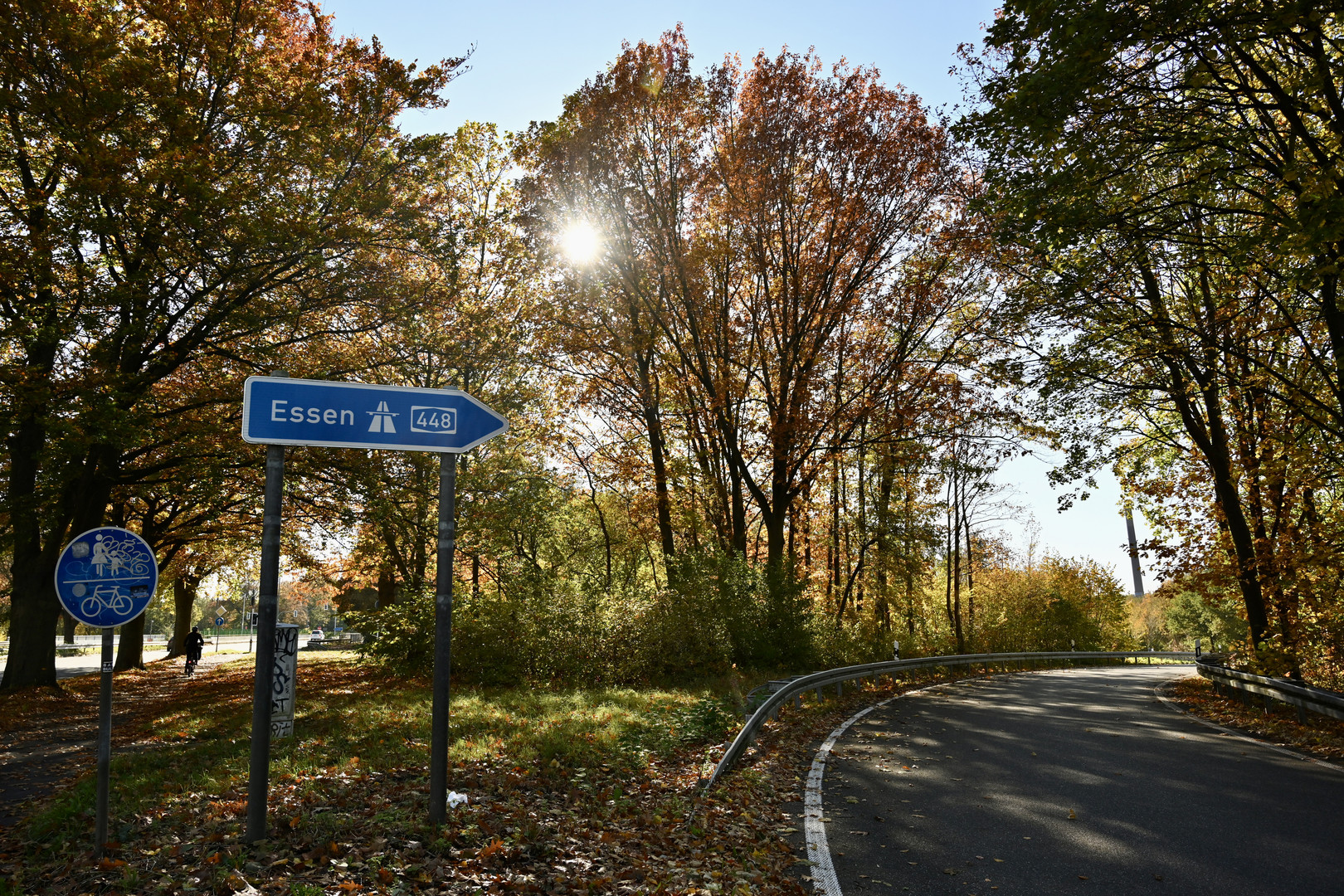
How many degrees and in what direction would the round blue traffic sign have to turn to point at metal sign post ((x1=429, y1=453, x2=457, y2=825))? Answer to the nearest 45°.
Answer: approximately 90° to its left

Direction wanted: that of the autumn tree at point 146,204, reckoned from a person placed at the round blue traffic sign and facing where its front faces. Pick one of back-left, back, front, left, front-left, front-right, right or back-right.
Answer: back

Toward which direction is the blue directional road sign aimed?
toward the camera

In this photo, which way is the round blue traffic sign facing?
toward the camera

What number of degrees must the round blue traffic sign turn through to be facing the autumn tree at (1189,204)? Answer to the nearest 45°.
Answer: approximately 90° to its left

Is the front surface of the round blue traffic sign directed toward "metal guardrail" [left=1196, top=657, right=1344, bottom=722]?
no

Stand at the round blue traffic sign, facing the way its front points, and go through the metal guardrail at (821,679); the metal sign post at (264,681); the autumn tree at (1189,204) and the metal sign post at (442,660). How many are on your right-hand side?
0

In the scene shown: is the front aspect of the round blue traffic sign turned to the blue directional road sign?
no

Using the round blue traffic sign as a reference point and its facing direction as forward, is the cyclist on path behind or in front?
behind

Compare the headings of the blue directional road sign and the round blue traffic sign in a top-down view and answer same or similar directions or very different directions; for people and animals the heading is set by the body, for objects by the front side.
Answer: same or similar directions

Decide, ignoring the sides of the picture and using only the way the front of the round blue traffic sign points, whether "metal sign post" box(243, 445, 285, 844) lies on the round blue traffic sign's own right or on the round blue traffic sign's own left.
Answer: on the round blue traffic sign's own left

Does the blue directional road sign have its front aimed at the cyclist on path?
no
